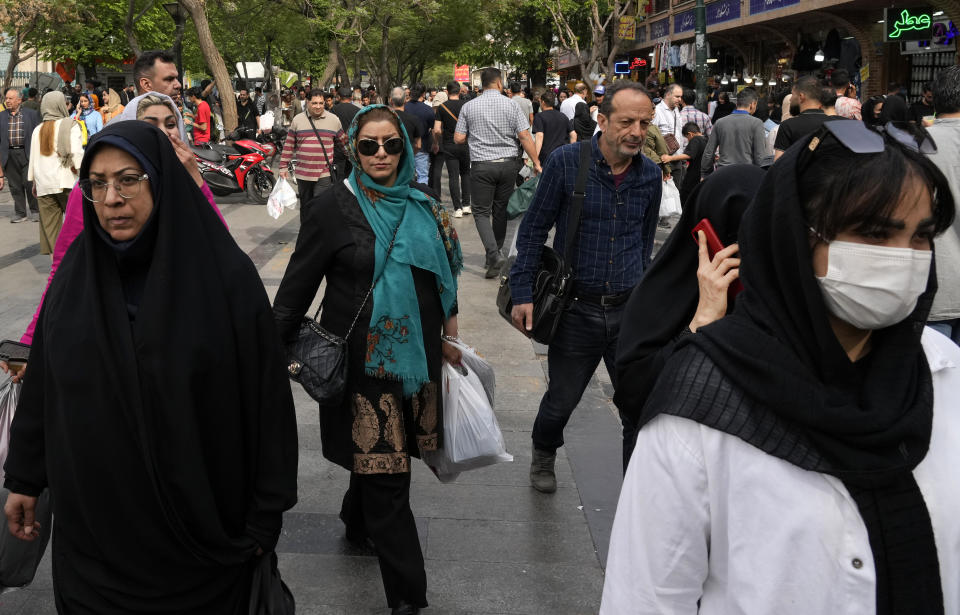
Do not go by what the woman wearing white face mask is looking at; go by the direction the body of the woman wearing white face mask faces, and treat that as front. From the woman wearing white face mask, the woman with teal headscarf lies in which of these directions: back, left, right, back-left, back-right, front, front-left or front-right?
back

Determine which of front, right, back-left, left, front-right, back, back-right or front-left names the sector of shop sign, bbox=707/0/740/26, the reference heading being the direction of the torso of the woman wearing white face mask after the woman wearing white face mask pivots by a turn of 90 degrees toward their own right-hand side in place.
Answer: back-right

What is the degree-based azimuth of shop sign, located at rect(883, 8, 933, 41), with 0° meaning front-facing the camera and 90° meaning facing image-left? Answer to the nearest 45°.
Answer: approximately 0°

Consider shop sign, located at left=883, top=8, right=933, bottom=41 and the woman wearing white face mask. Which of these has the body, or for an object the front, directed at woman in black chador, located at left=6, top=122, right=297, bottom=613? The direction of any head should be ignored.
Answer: the shop sign

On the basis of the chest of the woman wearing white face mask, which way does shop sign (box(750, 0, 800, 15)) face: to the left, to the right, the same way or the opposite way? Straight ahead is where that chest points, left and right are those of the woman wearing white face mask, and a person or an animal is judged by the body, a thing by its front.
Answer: to the right

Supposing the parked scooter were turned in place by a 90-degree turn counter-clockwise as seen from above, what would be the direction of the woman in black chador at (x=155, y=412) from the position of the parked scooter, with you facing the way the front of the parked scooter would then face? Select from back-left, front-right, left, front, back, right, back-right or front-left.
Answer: back-right

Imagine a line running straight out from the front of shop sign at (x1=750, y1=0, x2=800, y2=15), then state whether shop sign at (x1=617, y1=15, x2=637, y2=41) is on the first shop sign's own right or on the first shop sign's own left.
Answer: on the first shop sign's own right

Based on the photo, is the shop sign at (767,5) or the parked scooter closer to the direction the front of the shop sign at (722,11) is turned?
the parked scooter

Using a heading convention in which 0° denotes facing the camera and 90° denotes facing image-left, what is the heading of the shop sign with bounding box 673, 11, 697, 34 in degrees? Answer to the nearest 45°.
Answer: approximately 45°

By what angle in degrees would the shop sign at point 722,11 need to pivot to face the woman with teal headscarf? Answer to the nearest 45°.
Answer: approximately 45° to its left
